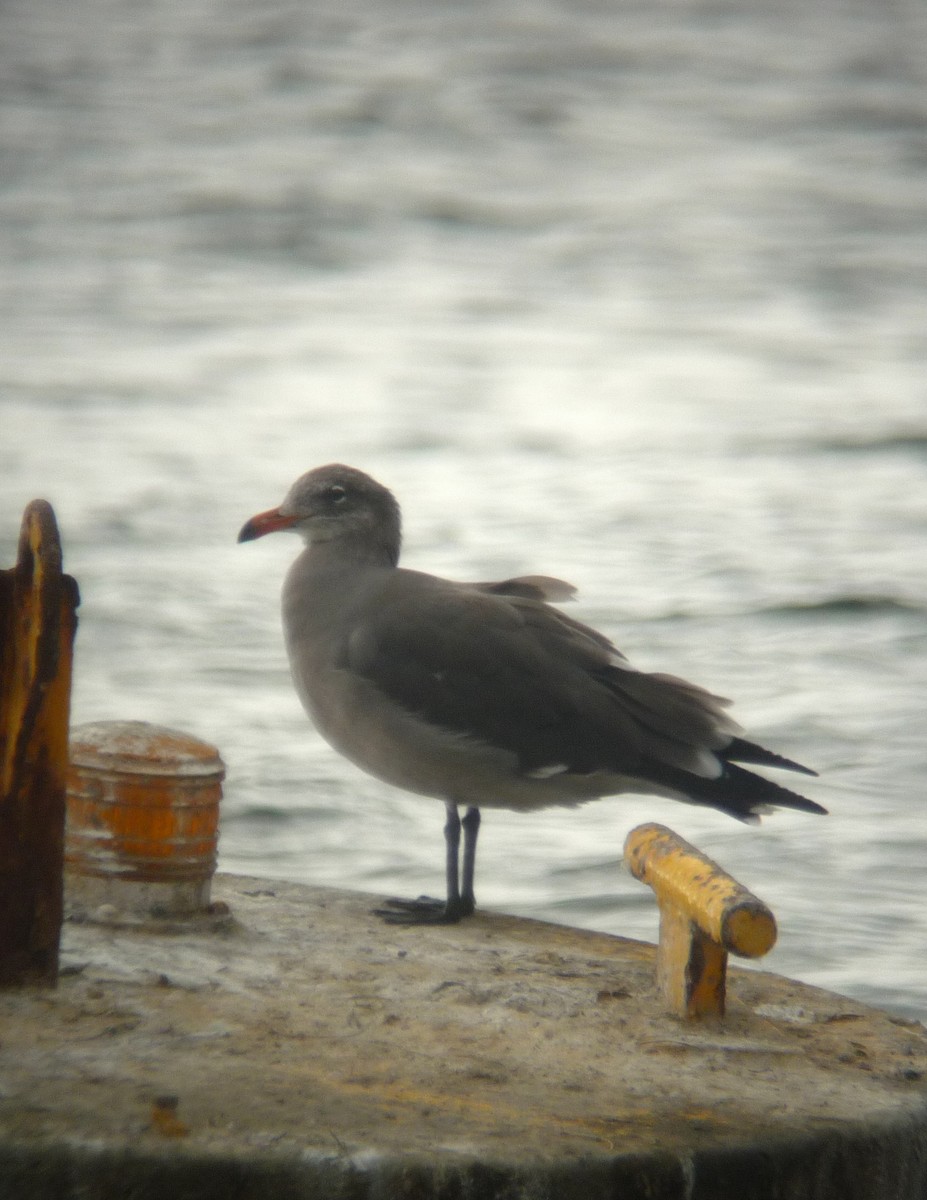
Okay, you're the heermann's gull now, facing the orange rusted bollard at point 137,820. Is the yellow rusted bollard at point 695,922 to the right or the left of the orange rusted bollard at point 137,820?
left

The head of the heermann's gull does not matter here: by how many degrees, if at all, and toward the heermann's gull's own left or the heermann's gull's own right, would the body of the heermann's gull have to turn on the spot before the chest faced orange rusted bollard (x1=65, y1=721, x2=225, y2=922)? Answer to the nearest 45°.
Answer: approximately 45° to the heermann's gull's own left

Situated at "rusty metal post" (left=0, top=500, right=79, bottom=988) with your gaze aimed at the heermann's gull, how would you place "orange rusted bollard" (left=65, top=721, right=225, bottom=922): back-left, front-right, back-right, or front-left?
front-left

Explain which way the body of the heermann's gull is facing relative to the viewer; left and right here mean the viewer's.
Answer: facing to the left of the viewer

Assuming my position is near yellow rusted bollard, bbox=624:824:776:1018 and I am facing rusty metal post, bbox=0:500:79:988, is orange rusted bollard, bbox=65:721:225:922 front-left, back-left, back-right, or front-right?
front-right

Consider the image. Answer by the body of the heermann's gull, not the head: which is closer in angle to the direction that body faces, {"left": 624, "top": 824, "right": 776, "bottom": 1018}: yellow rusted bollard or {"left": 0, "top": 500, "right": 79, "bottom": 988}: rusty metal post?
the rusty metal post

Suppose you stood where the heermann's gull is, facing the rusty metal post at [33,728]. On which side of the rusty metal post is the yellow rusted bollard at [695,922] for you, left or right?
left

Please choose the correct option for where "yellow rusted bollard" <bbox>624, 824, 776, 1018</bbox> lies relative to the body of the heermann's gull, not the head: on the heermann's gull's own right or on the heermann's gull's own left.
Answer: on the heermann's gull's own left
